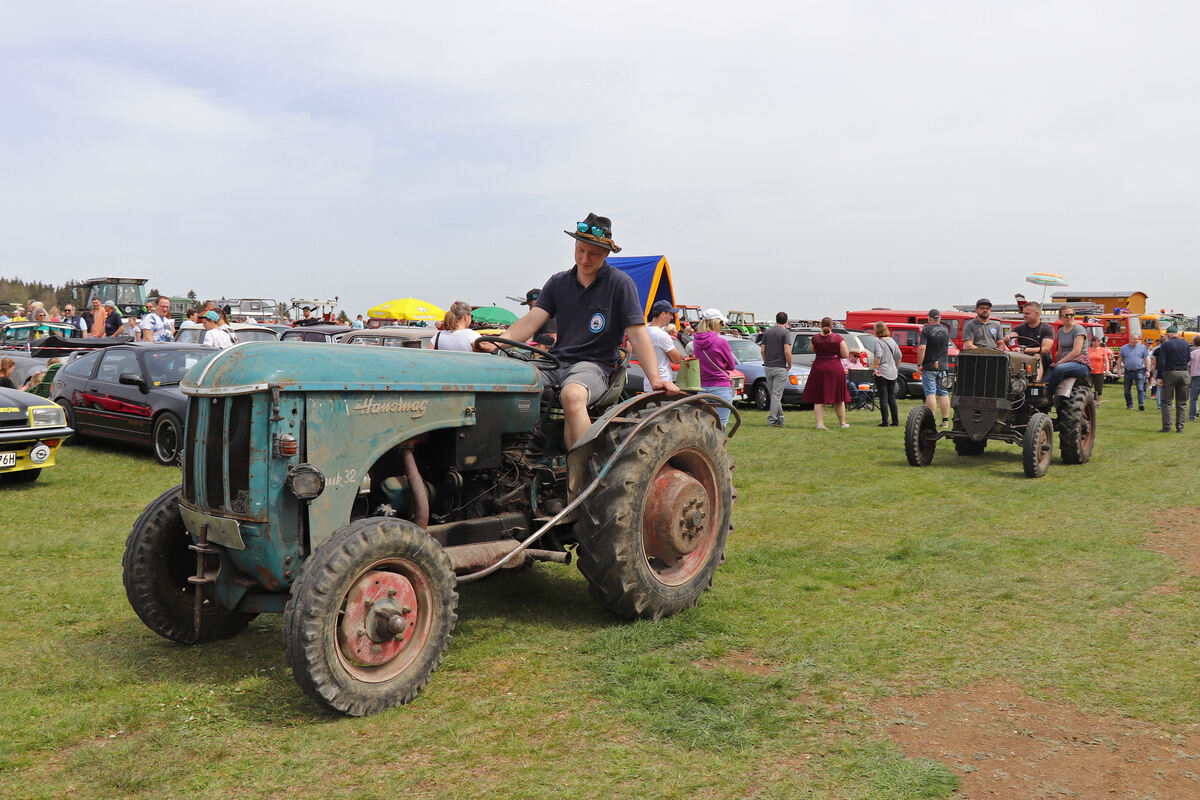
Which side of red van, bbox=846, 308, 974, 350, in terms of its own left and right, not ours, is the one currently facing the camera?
left

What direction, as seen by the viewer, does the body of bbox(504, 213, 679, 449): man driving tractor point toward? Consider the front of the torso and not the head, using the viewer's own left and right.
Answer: facing the viewer and to the left of the viewer

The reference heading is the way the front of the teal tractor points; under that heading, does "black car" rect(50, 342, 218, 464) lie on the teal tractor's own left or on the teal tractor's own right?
on the teal tractor's own right

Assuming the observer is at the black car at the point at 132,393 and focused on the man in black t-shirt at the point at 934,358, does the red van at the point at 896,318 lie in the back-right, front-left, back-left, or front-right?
front-left

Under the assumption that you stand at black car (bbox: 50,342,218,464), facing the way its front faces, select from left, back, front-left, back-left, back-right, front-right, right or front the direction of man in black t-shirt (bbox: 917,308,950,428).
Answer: front-left

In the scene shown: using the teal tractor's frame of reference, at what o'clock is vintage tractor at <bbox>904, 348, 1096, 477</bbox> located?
The vintage tractor is roughly at 6 o'clock from the teal tractor.

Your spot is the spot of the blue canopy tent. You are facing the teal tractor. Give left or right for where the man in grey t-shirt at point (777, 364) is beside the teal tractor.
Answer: left

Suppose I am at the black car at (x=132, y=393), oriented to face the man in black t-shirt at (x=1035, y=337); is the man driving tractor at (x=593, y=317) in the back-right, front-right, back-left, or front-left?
front-right

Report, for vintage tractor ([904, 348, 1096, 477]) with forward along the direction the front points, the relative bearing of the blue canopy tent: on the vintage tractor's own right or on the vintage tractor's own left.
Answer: on the vintage tractor's own right

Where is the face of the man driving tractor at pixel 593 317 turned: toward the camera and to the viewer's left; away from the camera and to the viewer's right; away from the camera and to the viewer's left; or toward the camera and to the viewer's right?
toward the camera and to the viewer's left
